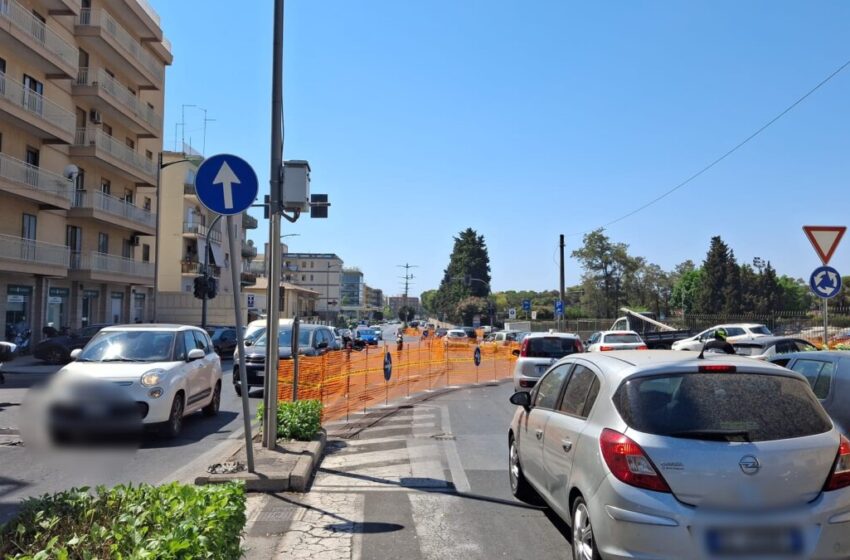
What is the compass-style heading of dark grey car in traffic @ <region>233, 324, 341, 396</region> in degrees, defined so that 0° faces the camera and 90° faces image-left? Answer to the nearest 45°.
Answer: approximately 45°

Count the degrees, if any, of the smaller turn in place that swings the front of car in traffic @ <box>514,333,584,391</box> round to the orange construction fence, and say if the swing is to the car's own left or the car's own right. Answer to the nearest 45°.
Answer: approximately 90° to the car's own left

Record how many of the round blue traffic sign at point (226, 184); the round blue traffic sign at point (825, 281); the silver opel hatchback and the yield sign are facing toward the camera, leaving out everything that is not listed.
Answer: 3

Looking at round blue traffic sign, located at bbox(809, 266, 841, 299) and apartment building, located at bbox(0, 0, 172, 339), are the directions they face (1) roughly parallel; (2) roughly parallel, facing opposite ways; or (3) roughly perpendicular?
roughly perpendicular

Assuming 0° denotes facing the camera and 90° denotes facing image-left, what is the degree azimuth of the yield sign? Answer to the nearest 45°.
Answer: approximately 0°

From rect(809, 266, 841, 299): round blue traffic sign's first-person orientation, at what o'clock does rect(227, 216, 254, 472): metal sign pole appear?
The metal sign pole is roughly at 1 o'clock from the round blue traffic sign.

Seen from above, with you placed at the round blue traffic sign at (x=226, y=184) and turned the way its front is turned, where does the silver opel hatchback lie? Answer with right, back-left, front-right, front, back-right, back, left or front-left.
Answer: front-left

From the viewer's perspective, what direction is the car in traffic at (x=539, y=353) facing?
away from the camera

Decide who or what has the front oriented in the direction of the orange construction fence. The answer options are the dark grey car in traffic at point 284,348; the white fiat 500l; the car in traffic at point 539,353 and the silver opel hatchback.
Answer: the silver opel hatchback

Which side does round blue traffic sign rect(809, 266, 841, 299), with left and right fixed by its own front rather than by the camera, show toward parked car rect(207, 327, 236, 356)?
right

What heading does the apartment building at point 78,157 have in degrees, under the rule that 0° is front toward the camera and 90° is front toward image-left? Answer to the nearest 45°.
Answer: approximately 315°

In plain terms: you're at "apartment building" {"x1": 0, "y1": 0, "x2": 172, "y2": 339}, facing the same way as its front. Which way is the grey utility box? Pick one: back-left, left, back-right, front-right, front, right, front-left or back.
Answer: front-right
